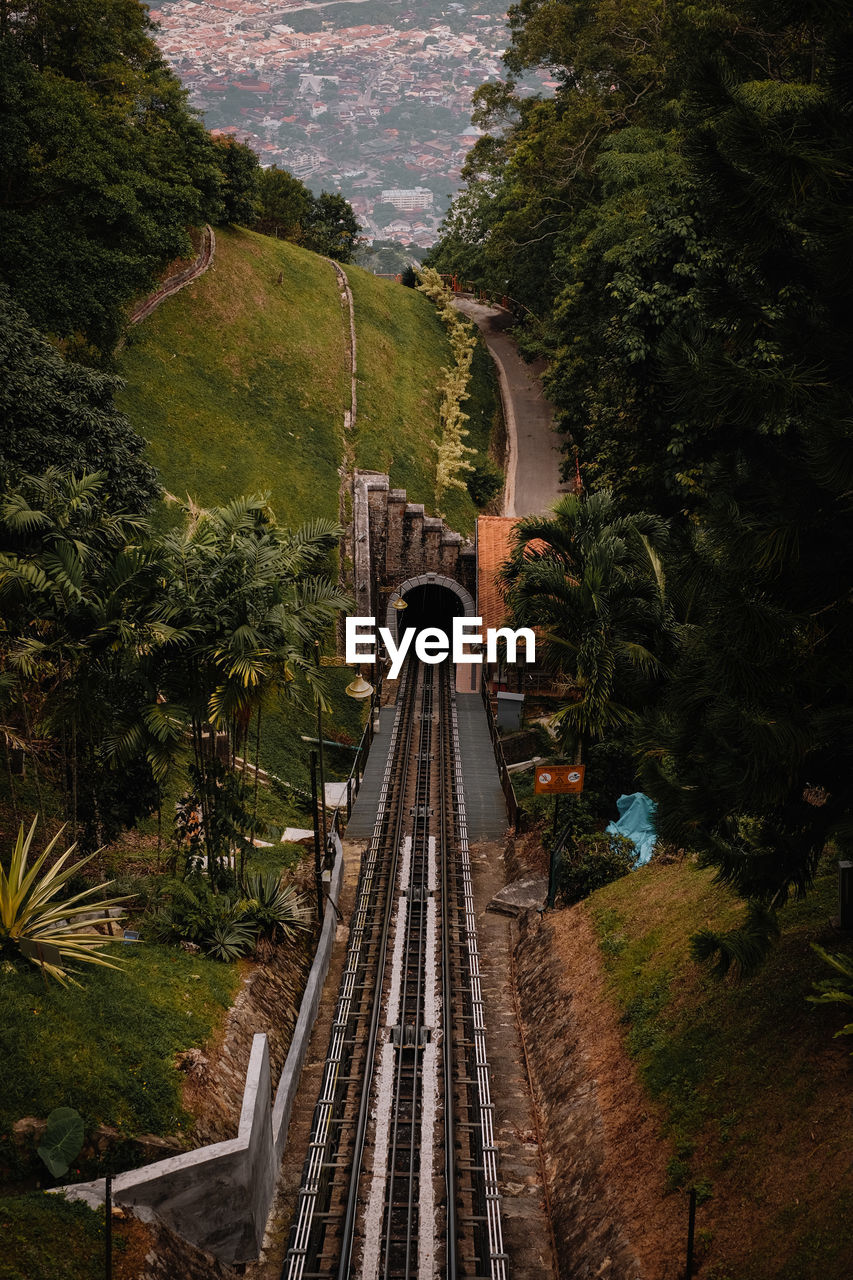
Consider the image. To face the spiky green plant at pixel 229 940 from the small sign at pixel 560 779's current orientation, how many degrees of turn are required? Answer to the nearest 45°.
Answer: approximately 45° to its right

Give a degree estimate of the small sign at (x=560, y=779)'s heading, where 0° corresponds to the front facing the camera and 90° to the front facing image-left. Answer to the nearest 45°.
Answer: approximately 0°

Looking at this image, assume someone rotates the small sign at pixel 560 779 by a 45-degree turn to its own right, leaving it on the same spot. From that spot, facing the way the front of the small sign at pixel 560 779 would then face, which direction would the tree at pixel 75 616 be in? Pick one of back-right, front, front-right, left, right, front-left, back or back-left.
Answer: front

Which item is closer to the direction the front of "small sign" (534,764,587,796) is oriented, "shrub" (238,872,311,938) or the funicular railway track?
the funicular railway track

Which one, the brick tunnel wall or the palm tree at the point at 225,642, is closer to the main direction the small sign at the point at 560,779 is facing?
the palm tree

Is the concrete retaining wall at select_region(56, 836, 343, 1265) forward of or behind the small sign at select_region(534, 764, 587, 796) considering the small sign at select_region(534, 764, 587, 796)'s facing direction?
forward

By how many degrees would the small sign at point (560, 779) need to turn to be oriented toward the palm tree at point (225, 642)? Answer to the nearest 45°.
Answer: approximately 45° to its right

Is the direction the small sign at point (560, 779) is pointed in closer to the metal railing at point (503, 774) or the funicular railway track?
the funicular railway track

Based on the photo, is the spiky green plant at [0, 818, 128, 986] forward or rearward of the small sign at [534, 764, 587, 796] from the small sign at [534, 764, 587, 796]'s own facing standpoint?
forward
